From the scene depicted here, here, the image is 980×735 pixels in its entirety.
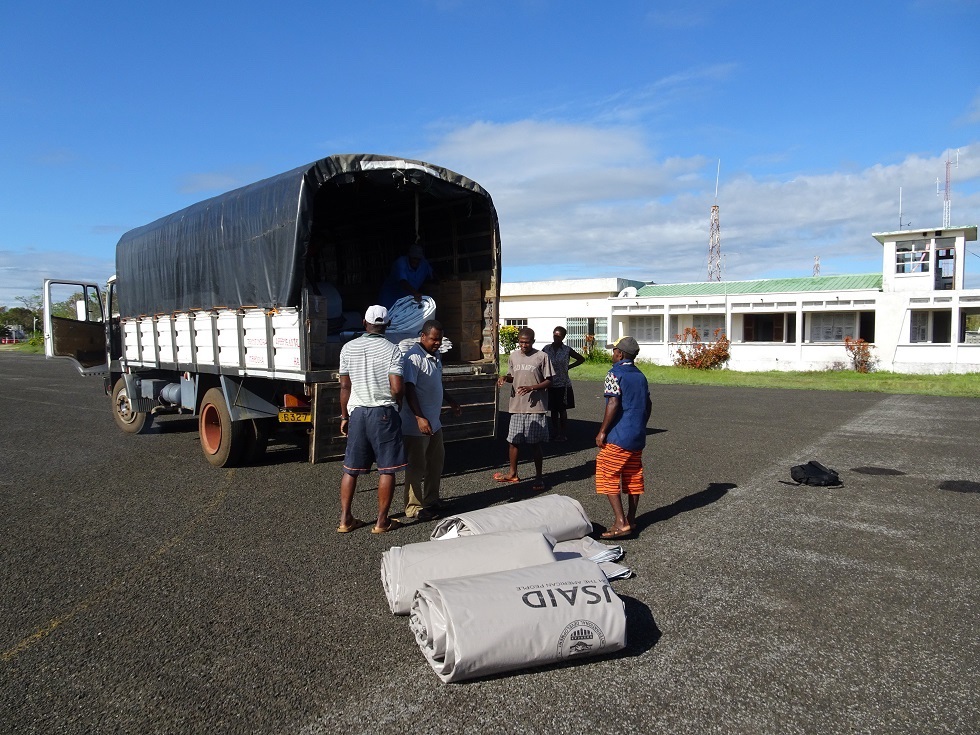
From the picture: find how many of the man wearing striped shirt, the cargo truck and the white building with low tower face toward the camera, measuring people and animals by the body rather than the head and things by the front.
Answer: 1

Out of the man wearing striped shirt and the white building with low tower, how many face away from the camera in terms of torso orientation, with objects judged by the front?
1

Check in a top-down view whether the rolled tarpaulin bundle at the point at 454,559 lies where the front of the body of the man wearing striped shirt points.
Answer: no

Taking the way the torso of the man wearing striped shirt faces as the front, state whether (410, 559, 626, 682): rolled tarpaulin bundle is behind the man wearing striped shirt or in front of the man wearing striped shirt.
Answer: behind

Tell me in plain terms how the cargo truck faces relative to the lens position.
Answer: facing away from the viewer and to the left of the viewer

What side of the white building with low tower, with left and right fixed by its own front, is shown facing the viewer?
front

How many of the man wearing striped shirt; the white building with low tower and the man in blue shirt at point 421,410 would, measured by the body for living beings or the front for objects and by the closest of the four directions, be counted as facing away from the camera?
1

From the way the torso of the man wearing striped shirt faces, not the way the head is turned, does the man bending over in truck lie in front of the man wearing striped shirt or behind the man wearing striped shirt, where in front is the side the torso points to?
in front

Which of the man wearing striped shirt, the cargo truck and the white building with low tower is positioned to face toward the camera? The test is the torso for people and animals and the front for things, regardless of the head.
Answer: the white building with low tower

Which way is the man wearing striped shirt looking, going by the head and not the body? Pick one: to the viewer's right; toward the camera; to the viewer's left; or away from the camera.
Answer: away from the camera

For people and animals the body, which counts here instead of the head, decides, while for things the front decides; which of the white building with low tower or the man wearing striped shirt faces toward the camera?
the white building with low tower

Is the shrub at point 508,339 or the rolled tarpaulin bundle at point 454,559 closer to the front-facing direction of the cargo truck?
the shrub

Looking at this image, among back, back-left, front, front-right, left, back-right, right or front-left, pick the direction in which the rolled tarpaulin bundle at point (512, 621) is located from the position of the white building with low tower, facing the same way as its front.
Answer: front

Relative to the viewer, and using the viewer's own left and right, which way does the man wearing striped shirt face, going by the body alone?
facing away from the viewer

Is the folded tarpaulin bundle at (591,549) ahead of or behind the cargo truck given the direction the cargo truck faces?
behind

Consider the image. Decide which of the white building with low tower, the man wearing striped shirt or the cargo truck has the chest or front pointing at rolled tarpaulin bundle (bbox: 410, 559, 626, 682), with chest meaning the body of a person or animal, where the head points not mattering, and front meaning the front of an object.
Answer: the white building with low tower

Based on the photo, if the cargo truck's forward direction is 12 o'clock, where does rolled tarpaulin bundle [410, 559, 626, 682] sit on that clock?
The rolled tarpaulin bundle is roughly at 7 o'clock from the cargo truck.
